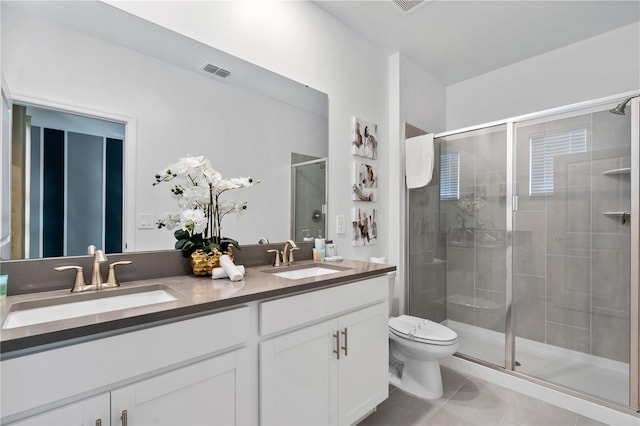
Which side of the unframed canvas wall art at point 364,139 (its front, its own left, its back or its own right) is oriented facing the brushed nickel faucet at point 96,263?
right

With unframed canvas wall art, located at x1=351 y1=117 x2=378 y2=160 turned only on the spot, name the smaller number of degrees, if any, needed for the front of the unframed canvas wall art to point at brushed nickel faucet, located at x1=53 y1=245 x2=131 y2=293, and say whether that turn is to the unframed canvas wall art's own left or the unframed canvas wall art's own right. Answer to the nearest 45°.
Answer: approximately 90° to the unframed canvas wall art's own right

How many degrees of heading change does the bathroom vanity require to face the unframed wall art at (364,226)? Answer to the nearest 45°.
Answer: approximately 90° to its left

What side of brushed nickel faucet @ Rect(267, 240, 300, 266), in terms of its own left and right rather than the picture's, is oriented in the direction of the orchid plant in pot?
right

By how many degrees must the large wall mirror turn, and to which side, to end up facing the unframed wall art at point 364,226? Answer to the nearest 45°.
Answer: approximately 45° to its left

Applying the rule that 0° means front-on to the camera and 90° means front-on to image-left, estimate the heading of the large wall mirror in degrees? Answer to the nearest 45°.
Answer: approximately 315°

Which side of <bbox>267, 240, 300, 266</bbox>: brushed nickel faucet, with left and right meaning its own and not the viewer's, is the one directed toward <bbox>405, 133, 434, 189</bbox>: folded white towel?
left

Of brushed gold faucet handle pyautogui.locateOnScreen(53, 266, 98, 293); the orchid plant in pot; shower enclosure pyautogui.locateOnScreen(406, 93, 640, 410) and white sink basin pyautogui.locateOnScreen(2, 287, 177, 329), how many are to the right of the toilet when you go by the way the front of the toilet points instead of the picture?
3

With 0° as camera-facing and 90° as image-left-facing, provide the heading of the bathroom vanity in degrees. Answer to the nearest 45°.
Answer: approximately 315°
